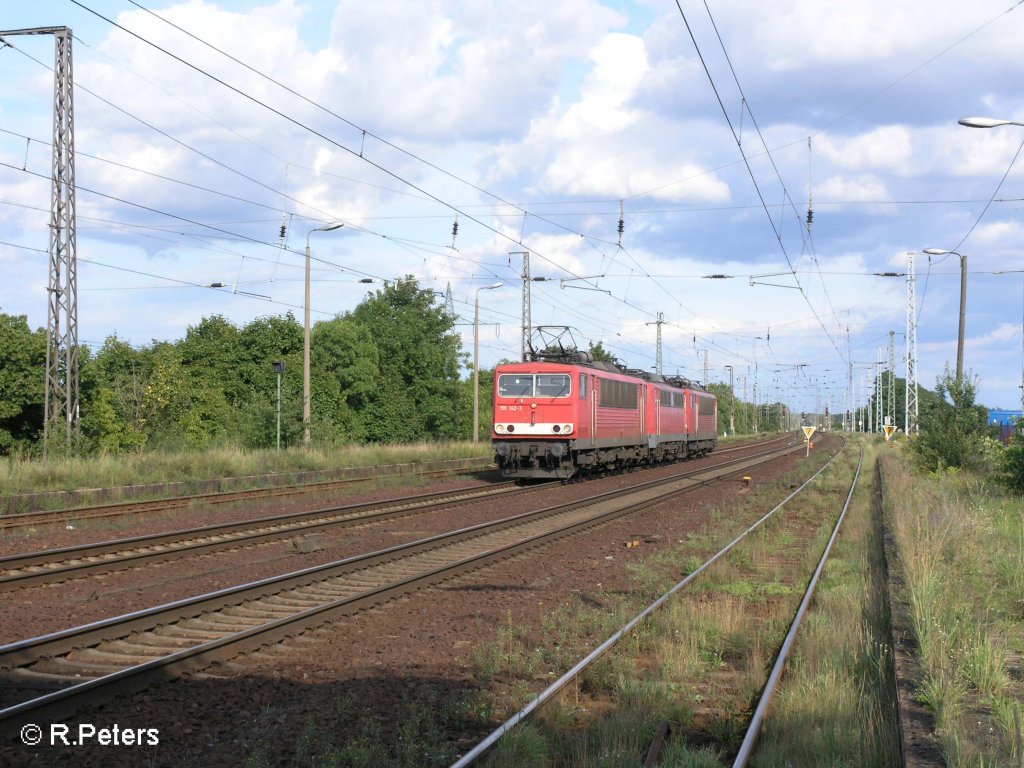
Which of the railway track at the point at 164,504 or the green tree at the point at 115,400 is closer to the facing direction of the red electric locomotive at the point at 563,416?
the railway track

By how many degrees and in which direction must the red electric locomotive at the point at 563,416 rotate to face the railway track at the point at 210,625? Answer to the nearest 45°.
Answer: approximately 45° to its left

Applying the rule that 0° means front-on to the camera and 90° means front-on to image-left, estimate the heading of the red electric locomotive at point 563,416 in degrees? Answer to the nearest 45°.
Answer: approximately 45°

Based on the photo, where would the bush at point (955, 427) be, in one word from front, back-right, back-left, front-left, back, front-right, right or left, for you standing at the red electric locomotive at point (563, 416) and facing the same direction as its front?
back-left

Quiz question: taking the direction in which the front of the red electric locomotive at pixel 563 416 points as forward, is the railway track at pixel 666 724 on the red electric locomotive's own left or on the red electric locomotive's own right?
on the red electric locomotive's own left

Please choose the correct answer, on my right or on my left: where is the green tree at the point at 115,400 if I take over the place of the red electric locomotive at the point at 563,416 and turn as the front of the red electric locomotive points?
on my right

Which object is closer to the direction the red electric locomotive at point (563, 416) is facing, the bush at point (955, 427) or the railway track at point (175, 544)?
the railway track

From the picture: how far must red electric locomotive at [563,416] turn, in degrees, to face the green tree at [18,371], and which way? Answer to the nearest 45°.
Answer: approximately 45° to its right
